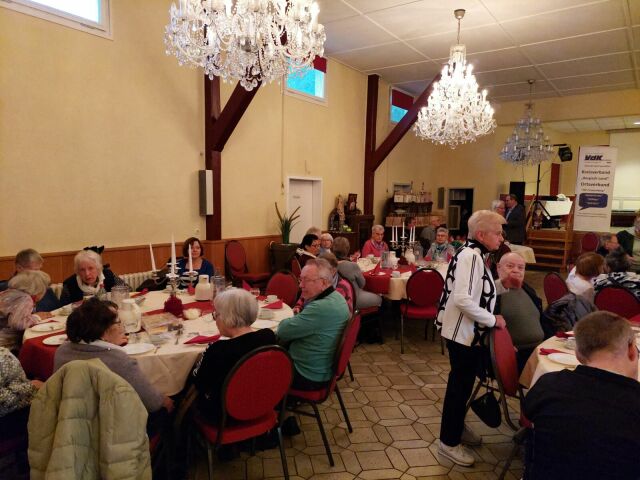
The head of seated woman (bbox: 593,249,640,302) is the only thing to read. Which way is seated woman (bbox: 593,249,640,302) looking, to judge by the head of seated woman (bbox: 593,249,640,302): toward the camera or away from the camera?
away from the camera

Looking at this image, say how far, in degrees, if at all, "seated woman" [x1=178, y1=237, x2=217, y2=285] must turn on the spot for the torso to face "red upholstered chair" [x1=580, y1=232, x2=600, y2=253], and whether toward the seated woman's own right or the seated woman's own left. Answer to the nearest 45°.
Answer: approximately 90° to the seated woman's own left

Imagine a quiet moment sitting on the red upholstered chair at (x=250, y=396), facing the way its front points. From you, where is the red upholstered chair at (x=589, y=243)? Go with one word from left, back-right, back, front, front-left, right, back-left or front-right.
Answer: right

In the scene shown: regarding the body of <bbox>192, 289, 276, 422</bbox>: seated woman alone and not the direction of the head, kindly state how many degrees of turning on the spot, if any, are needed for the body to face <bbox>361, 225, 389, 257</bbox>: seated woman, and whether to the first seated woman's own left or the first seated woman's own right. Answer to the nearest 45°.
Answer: approximately 90° to the first seated woman's own right

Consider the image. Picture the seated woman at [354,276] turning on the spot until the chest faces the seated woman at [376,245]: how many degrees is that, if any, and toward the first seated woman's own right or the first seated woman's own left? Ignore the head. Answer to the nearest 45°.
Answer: approximately 45° to the first seated woman's own left

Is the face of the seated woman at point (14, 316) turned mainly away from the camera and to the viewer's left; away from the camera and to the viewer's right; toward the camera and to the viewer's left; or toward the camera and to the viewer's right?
away from the camera and to the viewer's right

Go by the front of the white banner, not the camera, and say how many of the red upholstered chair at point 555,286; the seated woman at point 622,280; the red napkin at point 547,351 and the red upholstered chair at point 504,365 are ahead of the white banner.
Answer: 4

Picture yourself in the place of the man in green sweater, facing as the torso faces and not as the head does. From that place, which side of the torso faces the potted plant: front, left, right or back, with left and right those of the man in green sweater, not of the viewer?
right

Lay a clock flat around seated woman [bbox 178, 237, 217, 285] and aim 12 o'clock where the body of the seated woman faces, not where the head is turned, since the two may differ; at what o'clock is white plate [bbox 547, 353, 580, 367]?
The white plate is roughly at 11 o'clock from the seated woman.

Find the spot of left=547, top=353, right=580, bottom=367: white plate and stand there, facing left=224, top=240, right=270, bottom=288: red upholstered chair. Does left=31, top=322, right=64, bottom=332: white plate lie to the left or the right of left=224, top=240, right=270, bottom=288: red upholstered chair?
left

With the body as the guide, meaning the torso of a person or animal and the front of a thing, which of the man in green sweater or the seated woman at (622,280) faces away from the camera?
the seated woman

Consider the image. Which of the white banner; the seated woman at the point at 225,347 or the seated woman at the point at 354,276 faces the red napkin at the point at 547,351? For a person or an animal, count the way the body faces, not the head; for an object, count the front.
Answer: the white banner
